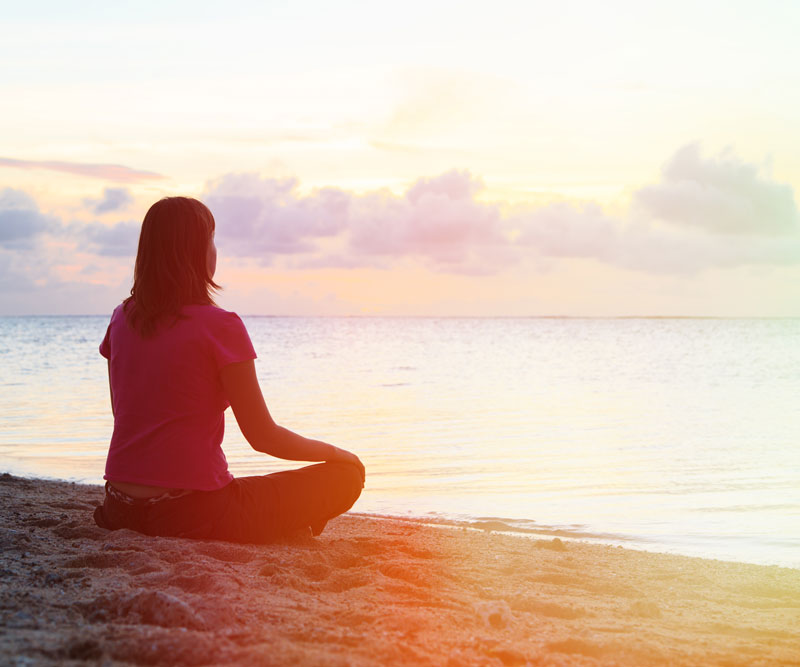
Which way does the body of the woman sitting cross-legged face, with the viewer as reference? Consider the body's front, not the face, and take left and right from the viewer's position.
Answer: facing away from the viewer and to the right of the viewer
